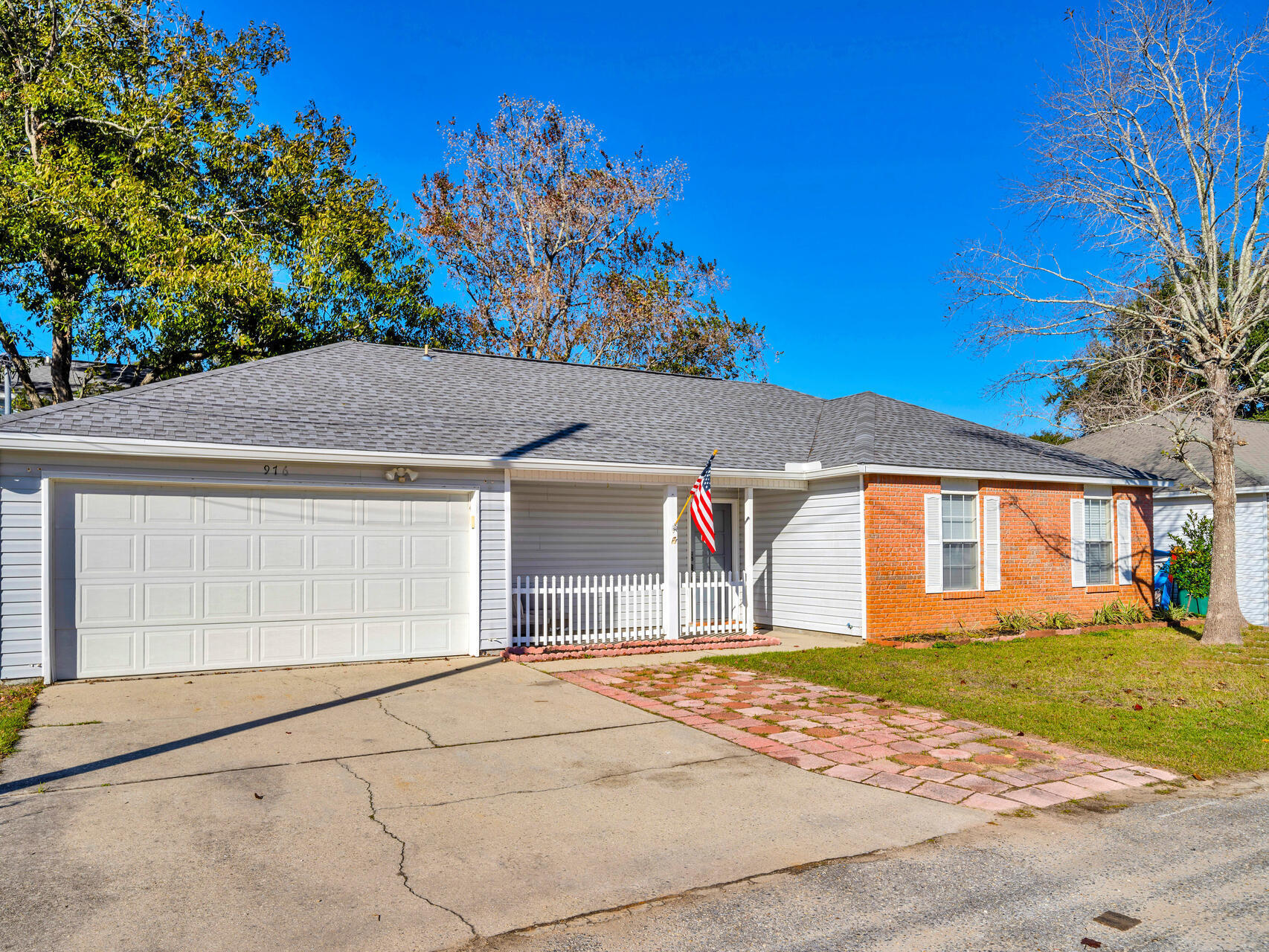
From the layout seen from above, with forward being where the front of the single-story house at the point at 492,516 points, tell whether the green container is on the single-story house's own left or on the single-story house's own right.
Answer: on the single-story house's own left

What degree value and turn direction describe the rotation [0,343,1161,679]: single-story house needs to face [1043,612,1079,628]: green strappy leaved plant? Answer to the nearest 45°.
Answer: approximately 90° to its left

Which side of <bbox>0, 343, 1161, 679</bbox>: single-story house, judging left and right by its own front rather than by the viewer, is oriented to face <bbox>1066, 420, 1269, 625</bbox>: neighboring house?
left

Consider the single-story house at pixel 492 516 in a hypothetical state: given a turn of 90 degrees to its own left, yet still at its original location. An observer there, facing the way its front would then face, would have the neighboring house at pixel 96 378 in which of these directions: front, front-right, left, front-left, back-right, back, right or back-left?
back-left

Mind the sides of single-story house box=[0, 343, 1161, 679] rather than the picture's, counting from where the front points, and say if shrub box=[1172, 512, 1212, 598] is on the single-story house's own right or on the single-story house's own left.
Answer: on the single-story house's own left

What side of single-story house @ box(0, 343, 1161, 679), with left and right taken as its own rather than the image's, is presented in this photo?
front
